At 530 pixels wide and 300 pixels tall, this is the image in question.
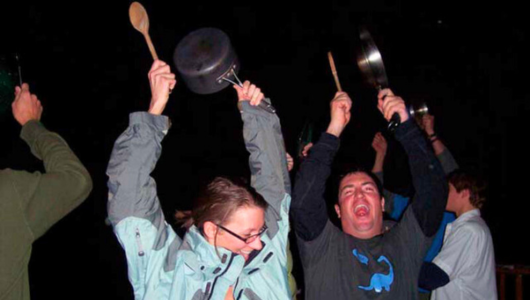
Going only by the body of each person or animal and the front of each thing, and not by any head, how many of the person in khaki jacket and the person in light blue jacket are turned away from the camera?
1

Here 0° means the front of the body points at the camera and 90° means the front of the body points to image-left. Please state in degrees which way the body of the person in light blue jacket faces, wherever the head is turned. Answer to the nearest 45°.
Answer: approximately 315°

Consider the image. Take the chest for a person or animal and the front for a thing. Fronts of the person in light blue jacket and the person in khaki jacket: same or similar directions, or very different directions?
very different directions

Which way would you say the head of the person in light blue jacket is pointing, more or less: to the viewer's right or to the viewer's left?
to the viewer's right

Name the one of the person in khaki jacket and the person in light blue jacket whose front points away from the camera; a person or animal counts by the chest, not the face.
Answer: the person in khaki jacket

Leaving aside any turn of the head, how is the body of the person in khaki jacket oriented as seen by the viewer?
away from the camera
